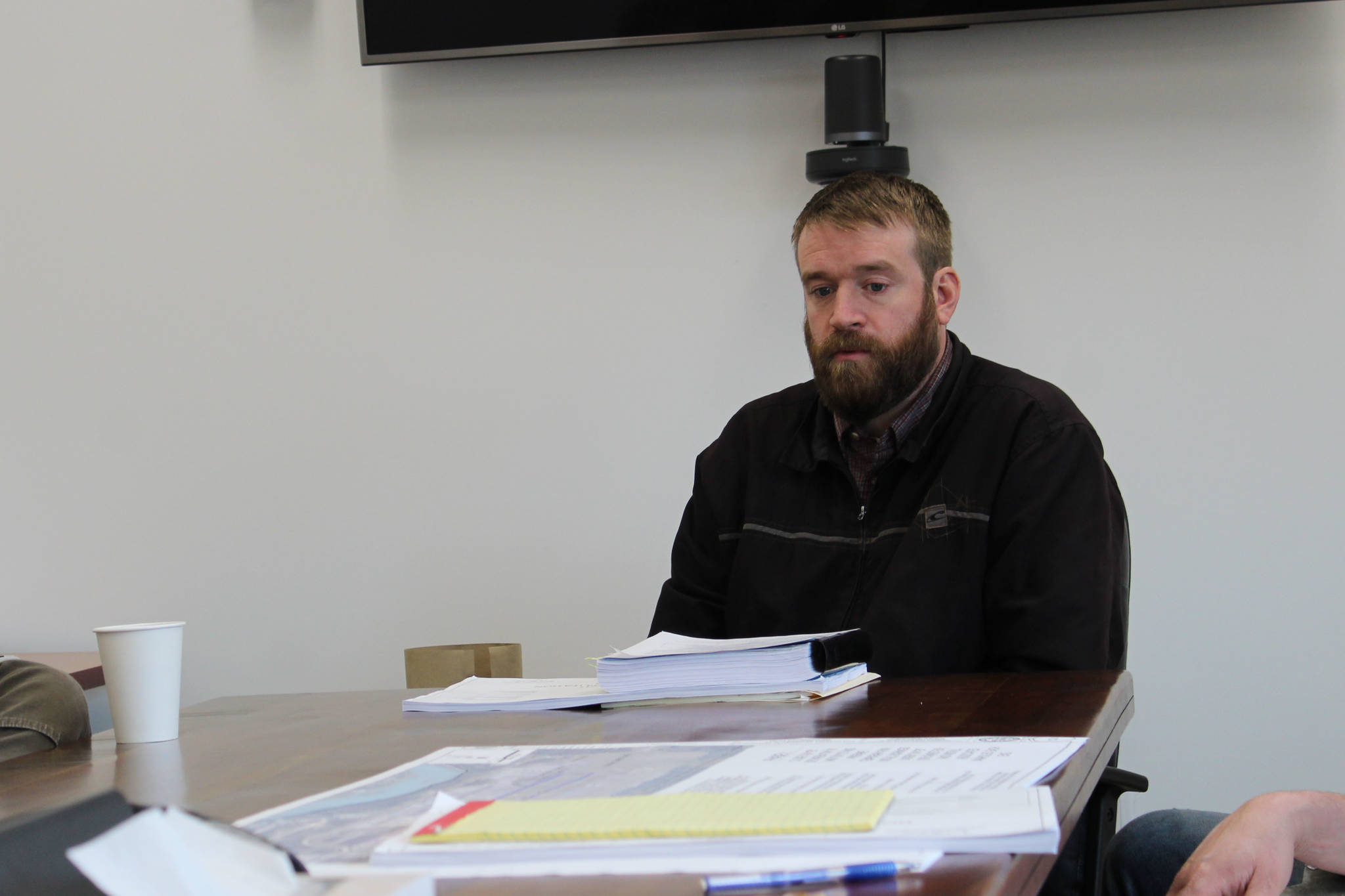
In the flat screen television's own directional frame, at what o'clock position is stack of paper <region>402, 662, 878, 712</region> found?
The stack of paper is roughly at 12 o'clock from the flat screen television.

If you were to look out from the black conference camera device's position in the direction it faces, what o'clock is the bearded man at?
The bearded man is roughly at 12 o'clock from the black conference camera device.

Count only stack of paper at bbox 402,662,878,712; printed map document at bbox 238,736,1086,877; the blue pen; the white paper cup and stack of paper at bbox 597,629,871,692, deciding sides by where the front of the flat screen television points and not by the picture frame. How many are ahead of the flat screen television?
5

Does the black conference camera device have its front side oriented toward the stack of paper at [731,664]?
yes

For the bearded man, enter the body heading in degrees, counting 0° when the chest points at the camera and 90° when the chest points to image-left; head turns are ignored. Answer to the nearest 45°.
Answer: approximately 45°

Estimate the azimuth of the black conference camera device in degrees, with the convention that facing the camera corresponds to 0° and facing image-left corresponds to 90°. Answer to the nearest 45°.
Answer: approximately 0°

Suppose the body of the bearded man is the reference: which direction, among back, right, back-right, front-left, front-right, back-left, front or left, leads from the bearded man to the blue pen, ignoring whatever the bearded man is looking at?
front-left

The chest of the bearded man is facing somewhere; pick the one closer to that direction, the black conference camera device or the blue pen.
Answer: the blue pen
